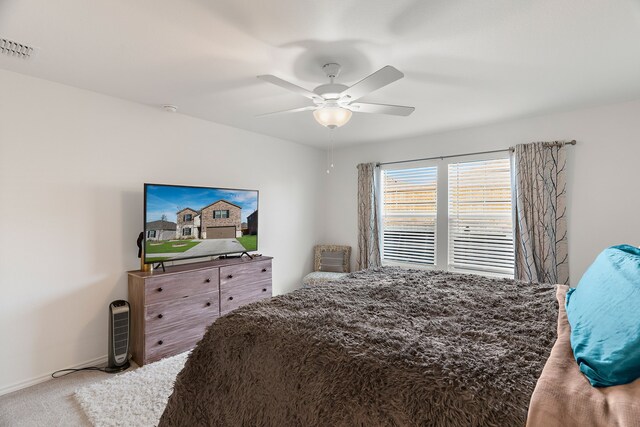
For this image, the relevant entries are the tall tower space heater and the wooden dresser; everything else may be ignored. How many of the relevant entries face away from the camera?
0

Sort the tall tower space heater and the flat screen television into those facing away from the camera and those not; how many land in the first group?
0

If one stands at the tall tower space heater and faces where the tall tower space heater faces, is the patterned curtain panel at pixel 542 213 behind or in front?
in front

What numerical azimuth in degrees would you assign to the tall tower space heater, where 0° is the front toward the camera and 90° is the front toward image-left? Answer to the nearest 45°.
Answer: approximately 315°

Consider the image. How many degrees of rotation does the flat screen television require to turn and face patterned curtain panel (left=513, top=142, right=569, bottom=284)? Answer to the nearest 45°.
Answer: approximately 45° to its left

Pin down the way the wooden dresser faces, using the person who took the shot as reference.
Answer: facing the viewer and to the right of the viewer

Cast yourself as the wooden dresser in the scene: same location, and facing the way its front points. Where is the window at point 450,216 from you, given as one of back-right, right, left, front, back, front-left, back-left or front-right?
front-left

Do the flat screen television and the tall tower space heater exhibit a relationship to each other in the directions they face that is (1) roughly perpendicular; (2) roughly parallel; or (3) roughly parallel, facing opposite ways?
roughly parallel

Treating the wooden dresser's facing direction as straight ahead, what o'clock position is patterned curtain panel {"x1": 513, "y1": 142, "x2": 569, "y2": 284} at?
The patterned curtain panel is roughly at 11 o'clock from the wooden dresser.
